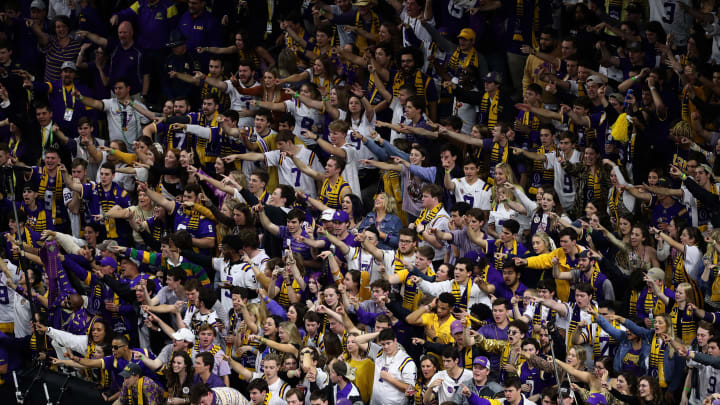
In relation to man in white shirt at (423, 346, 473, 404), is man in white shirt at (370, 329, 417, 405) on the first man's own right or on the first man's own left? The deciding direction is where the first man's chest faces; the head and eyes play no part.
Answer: on the first man's own right

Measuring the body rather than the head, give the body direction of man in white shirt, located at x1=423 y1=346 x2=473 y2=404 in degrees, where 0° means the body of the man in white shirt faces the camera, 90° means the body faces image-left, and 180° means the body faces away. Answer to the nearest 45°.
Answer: approximately 45°
